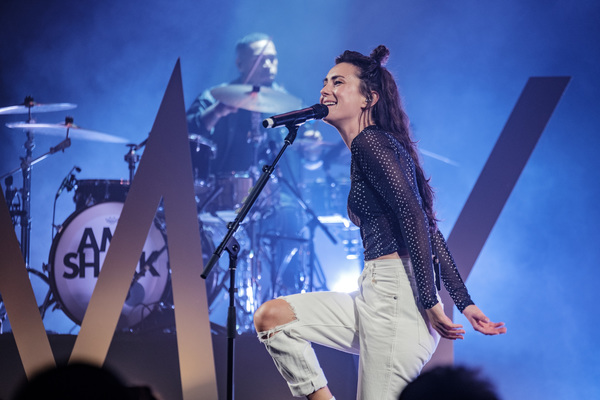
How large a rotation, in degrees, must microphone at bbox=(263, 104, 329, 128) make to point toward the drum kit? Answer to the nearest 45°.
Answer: approximately 90° to its left

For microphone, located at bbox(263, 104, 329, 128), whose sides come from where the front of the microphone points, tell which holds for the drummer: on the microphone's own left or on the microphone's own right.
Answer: on the microphone's own left

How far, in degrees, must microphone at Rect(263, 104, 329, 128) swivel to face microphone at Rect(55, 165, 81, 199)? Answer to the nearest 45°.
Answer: approximately 135° to its left

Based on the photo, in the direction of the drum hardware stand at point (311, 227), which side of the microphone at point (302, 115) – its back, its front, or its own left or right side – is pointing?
left

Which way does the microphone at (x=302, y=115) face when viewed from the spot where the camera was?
facing to the right of the viewer
